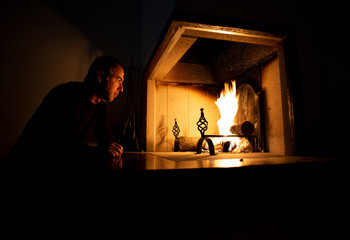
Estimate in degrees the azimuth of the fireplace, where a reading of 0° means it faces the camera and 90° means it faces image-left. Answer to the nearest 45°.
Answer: approximately 45°

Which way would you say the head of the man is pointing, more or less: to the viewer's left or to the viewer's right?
to the viewer's right
